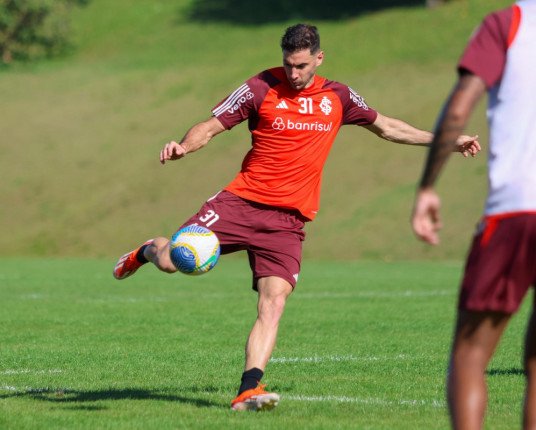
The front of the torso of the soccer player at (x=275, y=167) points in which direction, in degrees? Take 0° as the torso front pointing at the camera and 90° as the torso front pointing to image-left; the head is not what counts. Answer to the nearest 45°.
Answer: approximately 0°

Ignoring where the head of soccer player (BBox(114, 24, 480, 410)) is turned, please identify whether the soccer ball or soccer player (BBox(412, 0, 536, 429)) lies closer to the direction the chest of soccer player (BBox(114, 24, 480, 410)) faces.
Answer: the soccer player

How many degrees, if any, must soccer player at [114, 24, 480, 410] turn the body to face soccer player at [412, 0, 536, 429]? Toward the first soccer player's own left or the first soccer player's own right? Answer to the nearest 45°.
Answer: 0° — they already face them
